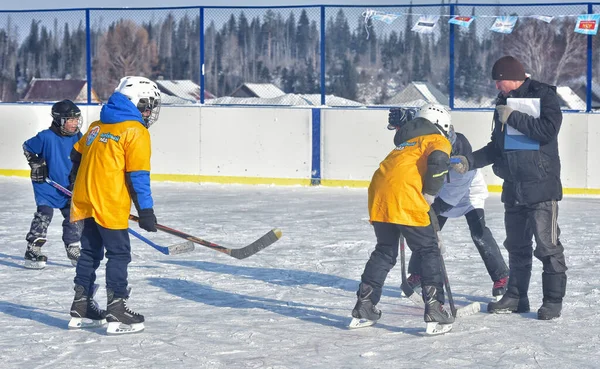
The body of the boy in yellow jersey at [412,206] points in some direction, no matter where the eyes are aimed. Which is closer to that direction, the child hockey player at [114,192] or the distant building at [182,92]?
the distant building

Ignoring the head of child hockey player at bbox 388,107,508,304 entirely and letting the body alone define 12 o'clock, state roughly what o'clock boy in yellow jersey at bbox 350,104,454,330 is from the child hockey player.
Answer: The boy in yellow jersey is roughly at 11 o'clock from the child hockey player.

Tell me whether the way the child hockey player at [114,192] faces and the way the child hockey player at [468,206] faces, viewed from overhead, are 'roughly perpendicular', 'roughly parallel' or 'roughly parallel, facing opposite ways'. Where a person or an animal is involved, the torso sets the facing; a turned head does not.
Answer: roughly parallel, facing opposite ways

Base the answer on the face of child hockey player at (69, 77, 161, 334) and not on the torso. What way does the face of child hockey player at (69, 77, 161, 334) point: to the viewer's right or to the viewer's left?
to the viewer's right

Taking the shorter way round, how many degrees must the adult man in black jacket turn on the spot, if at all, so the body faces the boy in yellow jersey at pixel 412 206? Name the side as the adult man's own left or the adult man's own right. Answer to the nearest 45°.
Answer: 0° — they already face them

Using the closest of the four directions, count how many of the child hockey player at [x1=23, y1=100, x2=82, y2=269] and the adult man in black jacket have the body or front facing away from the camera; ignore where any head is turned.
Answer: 0

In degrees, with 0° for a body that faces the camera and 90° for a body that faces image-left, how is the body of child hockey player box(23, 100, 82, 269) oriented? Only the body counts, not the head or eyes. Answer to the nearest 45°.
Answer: approximately 315°

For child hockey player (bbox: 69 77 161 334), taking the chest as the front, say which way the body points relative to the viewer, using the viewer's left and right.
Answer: facing away from the viewer and to the right of the viewer

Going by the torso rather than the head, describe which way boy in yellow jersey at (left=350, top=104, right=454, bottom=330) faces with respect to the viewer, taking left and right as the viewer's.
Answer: facing away from the viewer and to the right of the viewer

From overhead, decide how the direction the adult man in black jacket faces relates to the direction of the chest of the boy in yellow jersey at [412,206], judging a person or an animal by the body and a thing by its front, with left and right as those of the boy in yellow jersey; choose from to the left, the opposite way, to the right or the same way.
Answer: the opposite way

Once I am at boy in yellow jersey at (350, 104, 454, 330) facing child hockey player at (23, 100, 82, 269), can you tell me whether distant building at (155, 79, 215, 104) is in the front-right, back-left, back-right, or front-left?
front-right

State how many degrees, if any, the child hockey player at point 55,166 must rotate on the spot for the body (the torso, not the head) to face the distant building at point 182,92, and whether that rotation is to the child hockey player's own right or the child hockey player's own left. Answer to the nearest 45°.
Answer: approximately 135° to the child hockey player's own left

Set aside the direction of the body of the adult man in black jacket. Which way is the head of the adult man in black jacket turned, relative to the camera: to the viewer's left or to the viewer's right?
to the viewer's left

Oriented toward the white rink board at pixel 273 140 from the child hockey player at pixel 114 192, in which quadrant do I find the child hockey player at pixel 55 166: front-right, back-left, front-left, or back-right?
front-left

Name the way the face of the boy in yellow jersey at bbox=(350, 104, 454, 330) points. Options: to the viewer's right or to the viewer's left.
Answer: to the viewer's right

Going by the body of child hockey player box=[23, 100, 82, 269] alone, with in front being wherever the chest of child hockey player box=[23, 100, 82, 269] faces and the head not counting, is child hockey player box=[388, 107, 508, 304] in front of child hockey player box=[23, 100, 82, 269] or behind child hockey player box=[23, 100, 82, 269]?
in front
